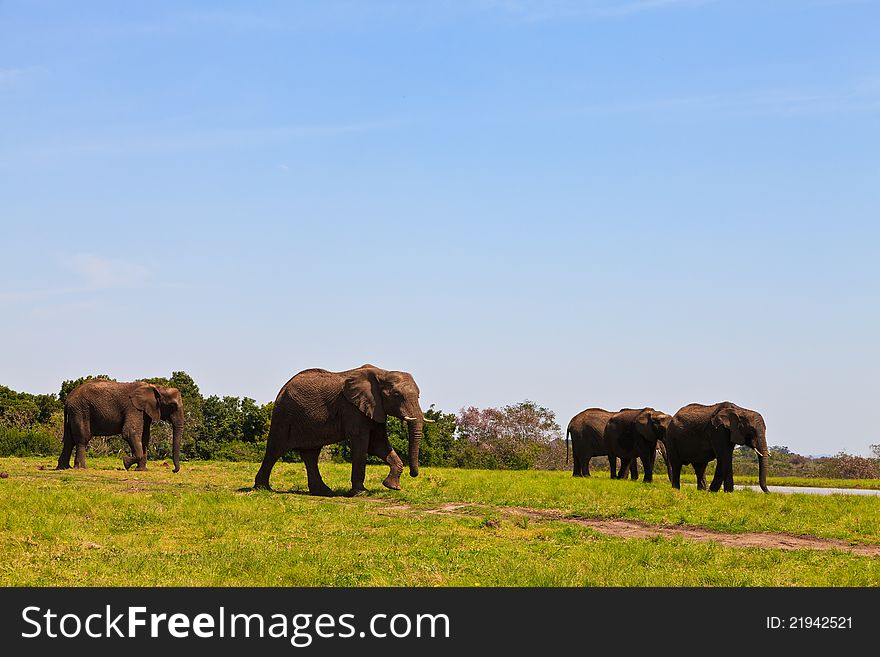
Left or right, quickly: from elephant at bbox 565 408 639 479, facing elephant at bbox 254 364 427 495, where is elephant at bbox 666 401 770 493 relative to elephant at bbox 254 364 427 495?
left

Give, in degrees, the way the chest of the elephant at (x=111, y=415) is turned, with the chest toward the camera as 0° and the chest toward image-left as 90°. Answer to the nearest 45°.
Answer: approximately 270°

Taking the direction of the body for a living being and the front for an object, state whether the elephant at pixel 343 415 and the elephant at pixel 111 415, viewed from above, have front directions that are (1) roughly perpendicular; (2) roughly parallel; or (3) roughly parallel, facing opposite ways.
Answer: roughly parallel

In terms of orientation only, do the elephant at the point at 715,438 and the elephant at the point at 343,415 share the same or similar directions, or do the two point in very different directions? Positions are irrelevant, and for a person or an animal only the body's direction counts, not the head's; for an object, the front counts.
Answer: same or similar directions

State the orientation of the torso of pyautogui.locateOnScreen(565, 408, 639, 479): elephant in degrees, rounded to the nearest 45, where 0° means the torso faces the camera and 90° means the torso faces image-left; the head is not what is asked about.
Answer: approximately 270°

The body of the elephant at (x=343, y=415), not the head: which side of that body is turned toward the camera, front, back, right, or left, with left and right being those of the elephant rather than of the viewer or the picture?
right

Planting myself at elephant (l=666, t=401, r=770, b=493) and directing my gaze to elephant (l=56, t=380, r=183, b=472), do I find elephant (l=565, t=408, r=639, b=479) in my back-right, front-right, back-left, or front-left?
front-right

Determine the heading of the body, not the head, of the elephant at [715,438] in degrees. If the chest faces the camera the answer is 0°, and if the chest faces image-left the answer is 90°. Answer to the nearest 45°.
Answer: approximately 270°

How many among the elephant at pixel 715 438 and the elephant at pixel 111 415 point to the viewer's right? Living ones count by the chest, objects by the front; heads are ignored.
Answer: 2

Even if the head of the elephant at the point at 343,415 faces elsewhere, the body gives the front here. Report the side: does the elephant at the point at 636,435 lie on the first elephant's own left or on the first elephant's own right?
on the first elephant's own left

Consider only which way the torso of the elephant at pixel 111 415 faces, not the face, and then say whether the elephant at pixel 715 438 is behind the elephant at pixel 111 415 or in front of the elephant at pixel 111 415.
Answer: in front

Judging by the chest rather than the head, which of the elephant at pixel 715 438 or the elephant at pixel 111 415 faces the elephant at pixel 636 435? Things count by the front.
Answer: the elephant at pixel 111 415
